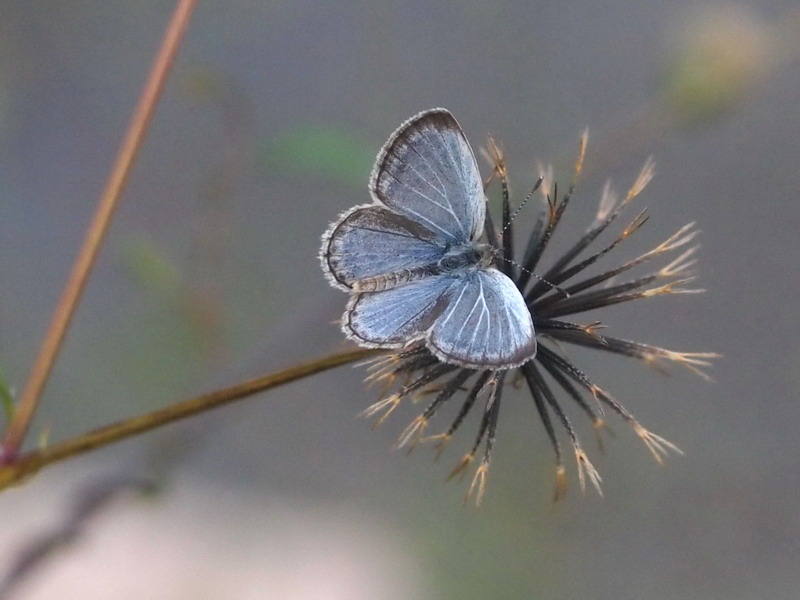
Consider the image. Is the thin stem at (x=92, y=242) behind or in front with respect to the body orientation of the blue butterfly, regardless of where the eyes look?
behind

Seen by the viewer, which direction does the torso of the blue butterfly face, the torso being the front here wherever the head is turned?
to the viewer's right
